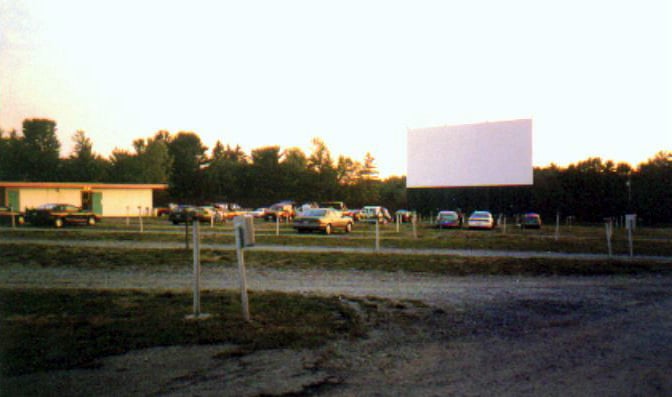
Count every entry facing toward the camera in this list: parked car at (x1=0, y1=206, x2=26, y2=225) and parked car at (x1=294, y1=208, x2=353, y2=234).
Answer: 0

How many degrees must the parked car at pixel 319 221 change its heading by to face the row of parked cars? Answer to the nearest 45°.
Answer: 0° — it already faces it

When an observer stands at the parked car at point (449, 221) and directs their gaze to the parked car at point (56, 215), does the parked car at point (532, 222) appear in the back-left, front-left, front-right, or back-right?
back-right

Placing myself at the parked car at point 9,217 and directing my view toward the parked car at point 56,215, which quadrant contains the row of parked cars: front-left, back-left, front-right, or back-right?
front-left

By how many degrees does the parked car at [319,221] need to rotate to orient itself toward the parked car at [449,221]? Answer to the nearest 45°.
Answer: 0° — it already faces it

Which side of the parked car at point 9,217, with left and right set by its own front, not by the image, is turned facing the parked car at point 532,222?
front

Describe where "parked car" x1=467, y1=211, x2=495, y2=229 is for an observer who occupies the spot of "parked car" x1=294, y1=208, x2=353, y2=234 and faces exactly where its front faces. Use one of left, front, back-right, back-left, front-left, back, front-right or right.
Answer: front

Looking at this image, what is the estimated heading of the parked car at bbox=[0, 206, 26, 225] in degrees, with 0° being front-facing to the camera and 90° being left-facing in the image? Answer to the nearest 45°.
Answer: approximately 270°

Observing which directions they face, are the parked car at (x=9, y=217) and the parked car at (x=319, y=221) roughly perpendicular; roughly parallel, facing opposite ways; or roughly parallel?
roughly parallel

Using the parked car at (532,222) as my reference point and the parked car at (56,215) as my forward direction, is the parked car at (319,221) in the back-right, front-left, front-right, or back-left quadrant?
front-left

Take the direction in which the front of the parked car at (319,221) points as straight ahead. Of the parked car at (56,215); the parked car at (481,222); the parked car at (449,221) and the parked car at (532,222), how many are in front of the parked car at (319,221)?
3

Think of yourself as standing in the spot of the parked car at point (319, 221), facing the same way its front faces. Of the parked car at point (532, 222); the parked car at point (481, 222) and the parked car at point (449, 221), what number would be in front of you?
3

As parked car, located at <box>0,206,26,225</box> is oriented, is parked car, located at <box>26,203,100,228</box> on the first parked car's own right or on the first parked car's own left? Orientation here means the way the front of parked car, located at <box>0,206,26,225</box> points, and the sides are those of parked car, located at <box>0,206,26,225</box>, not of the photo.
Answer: on the first parked car's own right

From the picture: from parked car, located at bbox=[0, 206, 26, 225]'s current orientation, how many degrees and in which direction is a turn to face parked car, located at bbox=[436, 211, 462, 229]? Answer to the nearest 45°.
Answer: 0° — it already faces it

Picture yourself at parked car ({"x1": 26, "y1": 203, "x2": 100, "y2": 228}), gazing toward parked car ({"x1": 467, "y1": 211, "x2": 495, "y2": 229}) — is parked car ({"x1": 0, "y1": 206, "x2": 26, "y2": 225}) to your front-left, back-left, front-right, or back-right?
back-left

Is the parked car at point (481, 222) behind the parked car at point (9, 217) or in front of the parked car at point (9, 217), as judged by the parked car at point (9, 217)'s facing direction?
in front

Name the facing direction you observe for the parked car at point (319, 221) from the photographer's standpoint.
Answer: facing away from the viewer and to the right of the viewer

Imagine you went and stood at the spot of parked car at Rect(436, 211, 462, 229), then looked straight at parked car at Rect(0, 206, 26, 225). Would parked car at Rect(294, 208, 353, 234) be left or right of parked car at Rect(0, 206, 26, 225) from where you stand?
left
